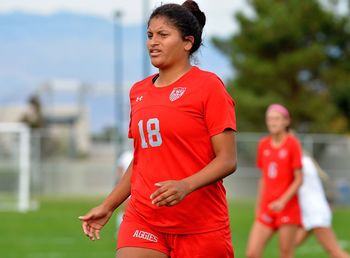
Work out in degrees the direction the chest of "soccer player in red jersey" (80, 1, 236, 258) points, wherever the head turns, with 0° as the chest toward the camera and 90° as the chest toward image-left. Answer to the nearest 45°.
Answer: approximately 45°

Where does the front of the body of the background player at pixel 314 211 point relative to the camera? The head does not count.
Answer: to the viewer's left

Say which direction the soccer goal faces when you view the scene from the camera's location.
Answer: facing the viewer

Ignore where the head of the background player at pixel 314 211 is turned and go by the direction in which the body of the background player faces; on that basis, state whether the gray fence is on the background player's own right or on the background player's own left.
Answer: on the background player's own right

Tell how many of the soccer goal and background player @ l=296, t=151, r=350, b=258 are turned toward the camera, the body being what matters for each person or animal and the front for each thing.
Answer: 1

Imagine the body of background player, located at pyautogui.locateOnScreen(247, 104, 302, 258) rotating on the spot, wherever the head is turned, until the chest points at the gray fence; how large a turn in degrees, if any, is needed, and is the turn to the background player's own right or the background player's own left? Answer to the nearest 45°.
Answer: approximately 135° to the background player's own right

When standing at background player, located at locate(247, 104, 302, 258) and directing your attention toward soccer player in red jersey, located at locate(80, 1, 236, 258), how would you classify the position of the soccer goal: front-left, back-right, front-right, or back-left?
back-right

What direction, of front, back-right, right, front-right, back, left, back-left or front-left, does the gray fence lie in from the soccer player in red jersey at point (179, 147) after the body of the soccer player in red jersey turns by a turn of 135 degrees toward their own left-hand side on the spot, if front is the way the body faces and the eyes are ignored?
left
